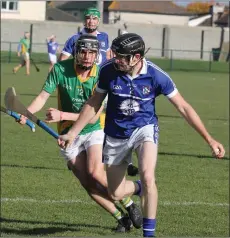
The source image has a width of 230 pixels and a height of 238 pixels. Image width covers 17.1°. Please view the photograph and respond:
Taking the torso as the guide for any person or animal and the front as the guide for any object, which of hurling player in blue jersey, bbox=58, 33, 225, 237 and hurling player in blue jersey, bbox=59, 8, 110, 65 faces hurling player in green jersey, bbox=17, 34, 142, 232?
hurling player in blue jersey, bbox=59, 8, 110, 65

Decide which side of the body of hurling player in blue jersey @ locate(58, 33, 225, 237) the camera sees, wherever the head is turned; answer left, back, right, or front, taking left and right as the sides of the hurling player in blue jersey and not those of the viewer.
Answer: front

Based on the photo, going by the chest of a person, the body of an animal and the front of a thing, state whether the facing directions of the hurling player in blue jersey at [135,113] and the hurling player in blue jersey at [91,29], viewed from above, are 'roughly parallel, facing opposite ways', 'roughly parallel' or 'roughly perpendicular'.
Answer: roughly parallel

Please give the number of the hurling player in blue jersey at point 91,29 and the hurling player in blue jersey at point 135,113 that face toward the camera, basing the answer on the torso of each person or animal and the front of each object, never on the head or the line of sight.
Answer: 2

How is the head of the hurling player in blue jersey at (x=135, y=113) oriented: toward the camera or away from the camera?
toward the camera

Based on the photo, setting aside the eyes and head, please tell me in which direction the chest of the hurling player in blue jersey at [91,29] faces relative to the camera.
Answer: toward the camera

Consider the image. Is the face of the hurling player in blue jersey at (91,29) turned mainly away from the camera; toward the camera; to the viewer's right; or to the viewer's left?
toward the camera

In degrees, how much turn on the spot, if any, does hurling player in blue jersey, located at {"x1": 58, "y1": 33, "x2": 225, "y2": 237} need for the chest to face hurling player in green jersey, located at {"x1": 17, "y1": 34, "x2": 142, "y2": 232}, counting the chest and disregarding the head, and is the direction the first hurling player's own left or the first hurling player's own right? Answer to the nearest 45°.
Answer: approximately 135° to the first hurling player's own right

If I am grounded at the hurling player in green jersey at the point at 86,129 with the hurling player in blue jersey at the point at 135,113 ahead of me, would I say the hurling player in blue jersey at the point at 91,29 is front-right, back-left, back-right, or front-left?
back-left

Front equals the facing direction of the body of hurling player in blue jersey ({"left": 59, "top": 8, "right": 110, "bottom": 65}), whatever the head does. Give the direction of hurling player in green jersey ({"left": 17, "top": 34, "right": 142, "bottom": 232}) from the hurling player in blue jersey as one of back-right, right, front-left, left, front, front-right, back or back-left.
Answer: front

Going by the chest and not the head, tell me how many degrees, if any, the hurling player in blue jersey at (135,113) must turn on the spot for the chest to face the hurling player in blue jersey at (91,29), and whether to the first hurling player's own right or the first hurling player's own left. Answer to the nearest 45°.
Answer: approximately 180°

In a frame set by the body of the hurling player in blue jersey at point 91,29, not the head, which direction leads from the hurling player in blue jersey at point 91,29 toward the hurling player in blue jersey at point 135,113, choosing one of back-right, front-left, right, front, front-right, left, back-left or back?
front

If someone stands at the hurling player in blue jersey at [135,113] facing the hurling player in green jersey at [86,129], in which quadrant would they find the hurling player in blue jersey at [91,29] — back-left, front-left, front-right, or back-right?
front-right

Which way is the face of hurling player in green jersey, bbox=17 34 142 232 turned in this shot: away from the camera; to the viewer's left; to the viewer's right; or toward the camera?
toward the camera
